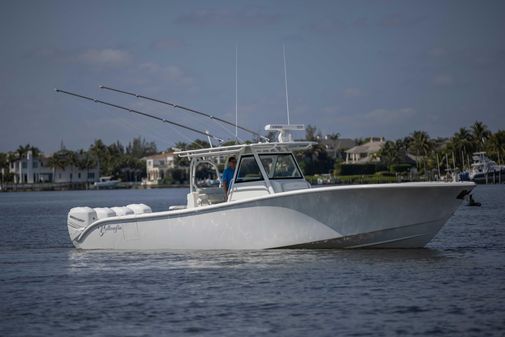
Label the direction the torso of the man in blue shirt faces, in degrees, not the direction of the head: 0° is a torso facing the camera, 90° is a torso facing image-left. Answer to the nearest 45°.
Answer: approximately 270°
